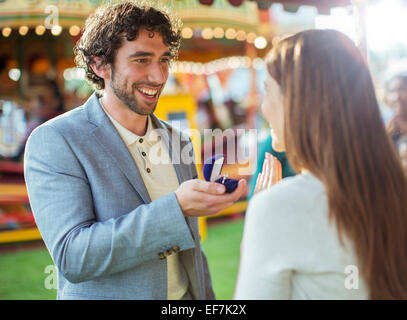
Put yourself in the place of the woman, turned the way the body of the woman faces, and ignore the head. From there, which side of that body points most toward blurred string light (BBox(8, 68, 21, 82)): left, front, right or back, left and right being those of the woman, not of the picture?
front

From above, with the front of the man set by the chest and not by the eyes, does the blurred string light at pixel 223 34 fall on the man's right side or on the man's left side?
on the man's left side

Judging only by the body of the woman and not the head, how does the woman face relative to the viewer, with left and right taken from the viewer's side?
facing away from the viewer and to the left of the viewer

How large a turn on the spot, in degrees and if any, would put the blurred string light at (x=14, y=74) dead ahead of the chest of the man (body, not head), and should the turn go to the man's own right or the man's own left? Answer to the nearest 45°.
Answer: approximately 135° to the man's own left

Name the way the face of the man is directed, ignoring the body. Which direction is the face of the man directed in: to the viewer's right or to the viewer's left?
to the viewer's right

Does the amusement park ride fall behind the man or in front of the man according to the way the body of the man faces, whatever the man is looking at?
behind

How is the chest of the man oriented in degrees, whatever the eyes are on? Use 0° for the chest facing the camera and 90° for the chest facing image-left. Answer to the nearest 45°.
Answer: approximately 315°

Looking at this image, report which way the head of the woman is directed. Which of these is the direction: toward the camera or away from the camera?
away from the camera

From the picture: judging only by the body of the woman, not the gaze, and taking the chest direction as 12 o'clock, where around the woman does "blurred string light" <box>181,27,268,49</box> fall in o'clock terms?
The blurred string light is roughly at 1 o'clock from the woman.

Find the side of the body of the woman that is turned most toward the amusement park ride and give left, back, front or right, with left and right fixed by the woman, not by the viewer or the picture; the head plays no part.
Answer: front

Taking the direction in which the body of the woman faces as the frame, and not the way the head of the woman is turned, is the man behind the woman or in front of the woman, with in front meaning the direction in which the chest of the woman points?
in front

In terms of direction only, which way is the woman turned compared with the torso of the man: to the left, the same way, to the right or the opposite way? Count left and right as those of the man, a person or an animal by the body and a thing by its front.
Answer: the opposite way
